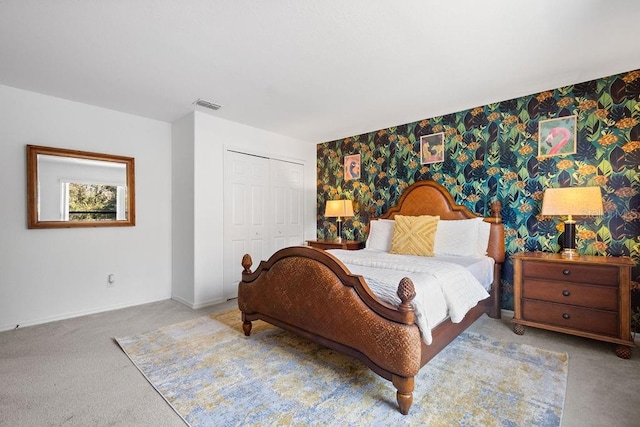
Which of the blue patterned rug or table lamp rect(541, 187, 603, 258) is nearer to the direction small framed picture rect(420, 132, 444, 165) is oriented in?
the blue patterned rug

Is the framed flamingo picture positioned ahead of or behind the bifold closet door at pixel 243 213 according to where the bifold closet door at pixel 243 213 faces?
ahead

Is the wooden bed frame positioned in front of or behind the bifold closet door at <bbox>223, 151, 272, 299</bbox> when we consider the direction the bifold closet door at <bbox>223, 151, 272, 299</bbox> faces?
in front

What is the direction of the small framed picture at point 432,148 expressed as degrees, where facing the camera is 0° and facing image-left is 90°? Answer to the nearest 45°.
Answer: approximately 45°

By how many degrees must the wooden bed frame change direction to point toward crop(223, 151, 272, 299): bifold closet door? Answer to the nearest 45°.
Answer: approximately 90° to its right

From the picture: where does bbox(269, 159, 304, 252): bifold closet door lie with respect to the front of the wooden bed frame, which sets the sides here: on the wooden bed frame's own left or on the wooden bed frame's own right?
on the wooden bed frame's own right

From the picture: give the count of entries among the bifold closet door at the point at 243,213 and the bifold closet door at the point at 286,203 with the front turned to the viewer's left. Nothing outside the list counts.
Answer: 0

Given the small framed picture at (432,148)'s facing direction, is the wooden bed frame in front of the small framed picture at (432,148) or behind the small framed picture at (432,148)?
in front

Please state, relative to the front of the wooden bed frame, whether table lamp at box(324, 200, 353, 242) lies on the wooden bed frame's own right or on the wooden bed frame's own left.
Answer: on the wooden bed frame's own right
